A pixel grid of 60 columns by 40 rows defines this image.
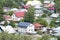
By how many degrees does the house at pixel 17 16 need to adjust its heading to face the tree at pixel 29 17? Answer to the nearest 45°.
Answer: approximately 90° to its left

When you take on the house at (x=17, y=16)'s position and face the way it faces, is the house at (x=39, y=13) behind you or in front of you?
behind

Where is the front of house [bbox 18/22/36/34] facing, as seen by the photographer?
facing the viewer and to the right of the viewer

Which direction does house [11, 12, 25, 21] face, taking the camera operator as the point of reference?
facing the viewer and to the left of the viewer

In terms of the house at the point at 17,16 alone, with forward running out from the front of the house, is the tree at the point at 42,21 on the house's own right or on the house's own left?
on the house's own left

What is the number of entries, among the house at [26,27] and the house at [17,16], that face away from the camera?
0

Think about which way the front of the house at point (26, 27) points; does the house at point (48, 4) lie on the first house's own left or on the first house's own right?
on the first house's own left

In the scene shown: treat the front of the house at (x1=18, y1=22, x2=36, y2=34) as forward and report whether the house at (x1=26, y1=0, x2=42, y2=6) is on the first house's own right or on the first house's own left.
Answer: on the first house's own left
